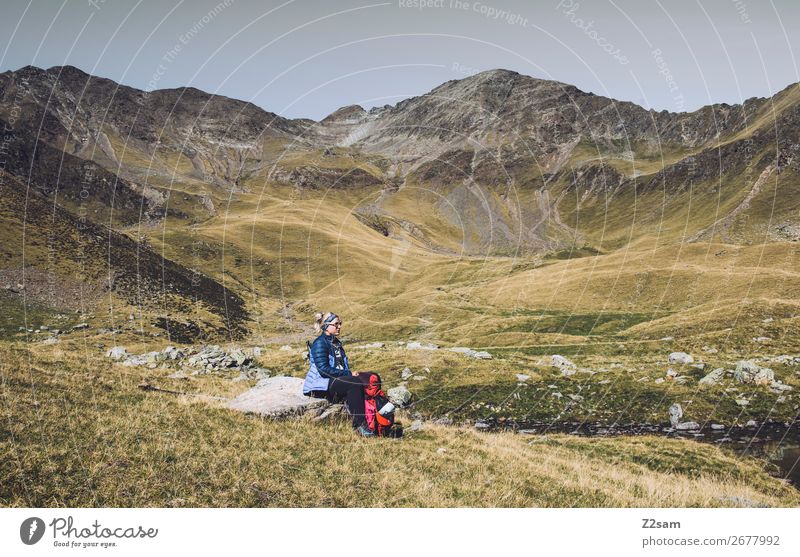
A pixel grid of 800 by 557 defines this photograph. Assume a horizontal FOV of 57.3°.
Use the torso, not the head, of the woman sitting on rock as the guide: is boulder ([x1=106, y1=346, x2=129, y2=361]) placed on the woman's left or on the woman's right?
on the woman's left

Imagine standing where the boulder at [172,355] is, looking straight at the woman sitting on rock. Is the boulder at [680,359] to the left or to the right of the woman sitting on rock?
left

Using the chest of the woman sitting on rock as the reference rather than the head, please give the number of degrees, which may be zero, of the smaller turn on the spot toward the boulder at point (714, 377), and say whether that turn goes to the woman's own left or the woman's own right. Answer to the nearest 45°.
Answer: approximately 45° to the woman's own left

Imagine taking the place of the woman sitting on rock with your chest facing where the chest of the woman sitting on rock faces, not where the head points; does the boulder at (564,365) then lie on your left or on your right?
on your left

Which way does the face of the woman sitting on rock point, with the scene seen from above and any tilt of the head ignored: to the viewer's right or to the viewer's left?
to the viewer's right

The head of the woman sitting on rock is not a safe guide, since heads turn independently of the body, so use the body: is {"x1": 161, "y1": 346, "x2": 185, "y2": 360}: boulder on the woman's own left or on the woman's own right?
on the woman's own left

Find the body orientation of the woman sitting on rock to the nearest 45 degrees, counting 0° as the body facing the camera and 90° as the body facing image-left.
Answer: approximately 270°
